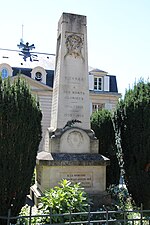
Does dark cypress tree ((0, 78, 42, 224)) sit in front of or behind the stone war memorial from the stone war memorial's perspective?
in front

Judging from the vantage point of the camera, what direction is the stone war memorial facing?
facing the viewer

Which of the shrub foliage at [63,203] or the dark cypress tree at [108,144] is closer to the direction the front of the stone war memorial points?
the shrub foliage

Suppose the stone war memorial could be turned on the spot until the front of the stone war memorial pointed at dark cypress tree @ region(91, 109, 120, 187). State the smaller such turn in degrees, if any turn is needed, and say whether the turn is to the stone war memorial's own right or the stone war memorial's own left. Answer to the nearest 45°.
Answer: approximately 135° to the stone war memorial's own left

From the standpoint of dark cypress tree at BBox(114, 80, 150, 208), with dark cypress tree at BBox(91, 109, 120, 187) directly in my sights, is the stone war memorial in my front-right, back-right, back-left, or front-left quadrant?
front-left

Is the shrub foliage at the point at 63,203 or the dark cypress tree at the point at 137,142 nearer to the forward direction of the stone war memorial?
the shrub foliage

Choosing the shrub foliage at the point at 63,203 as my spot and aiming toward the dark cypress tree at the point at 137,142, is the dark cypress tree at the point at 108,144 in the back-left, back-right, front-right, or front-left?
front-left

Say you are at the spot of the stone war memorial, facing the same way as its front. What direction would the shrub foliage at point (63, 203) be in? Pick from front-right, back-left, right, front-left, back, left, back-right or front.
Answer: front

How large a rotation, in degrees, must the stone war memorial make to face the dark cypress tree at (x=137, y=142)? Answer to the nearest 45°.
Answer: approximately 90° to its left
